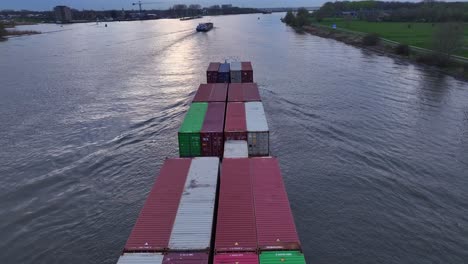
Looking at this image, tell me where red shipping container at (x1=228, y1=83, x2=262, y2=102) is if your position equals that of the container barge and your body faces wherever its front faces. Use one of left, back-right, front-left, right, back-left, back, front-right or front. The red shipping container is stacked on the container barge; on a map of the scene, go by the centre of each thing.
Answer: front

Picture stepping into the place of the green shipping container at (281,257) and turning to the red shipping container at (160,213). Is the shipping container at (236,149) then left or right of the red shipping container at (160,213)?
right

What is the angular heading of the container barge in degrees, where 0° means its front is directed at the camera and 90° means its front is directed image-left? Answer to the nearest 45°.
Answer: approximately 180°

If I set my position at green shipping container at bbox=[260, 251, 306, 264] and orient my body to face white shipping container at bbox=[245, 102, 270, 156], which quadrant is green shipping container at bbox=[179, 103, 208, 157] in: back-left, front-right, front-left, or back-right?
front-left
